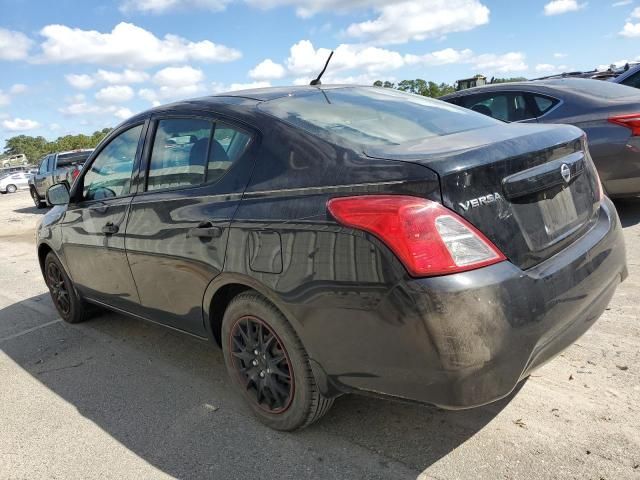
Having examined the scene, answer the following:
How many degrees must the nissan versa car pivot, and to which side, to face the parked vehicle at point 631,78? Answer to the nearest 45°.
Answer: approximately 90° to its right

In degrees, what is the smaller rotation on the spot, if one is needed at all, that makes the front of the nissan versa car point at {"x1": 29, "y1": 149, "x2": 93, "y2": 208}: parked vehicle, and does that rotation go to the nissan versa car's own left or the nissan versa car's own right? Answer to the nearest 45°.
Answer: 0° — it already faces it

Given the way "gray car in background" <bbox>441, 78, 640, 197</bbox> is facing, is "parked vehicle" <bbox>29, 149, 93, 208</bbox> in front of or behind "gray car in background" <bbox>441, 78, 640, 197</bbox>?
in front

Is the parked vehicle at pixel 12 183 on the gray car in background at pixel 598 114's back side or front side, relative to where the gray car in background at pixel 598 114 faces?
on the front side

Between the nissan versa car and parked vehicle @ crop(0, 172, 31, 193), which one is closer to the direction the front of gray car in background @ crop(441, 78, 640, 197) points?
the parked vehicle

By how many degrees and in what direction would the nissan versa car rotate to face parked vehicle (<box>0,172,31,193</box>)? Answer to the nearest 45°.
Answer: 0° — it already faces it

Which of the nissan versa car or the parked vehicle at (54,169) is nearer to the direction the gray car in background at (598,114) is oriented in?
the parked vehicle

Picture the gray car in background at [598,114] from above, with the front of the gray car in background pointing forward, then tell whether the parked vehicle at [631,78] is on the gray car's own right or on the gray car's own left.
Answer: on the gray car's own right

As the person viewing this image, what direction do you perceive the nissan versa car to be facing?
facing away from the viewer and to the left of the viewer

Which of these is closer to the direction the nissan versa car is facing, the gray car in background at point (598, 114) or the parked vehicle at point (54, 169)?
the parked vehicle

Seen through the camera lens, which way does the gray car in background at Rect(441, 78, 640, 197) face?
facing away from the viewer and to the left of the viewer

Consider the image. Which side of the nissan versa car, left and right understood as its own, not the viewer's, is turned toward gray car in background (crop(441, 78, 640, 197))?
right

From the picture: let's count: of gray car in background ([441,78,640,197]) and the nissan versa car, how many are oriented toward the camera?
0
